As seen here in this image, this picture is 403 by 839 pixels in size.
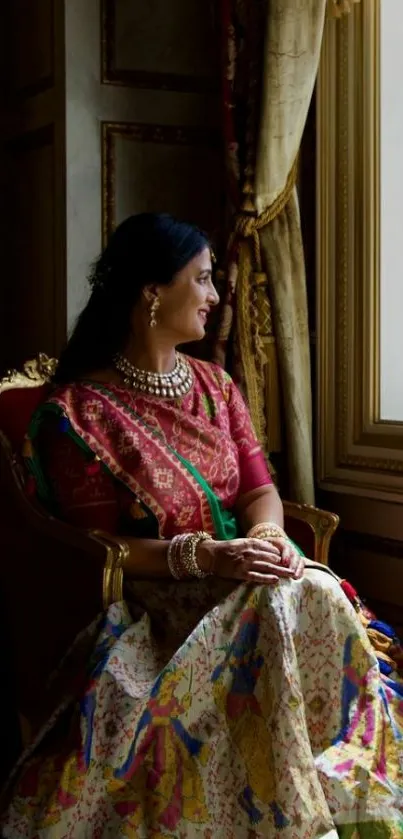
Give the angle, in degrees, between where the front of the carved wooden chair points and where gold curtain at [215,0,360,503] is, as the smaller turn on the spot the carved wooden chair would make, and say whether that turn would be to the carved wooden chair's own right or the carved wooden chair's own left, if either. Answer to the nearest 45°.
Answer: approximately 90° to the carved wooden chair's own left

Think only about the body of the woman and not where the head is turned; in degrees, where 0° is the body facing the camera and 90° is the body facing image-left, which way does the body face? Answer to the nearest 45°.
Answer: approximately 315°

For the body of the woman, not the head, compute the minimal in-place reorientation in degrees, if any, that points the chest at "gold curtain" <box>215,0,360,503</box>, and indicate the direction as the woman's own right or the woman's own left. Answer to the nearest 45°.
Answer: approximately 135° to the woman's own left

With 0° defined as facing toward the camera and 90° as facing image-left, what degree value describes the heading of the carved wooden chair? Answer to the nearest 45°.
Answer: approximately 315°
